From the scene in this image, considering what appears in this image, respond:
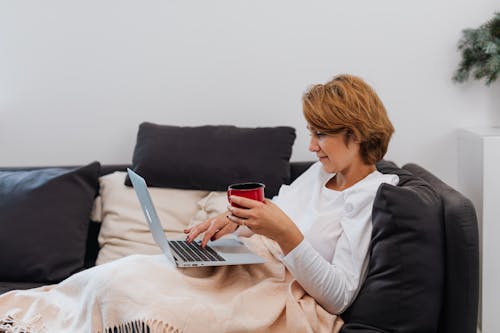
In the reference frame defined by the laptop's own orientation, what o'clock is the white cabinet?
The white cabinet is roughly at 11 o'clock from the laptop.

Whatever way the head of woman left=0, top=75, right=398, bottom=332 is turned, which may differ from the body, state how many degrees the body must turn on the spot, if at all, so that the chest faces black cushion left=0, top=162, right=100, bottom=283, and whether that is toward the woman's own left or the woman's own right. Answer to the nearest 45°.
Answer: approximately 45° to the woman's own right

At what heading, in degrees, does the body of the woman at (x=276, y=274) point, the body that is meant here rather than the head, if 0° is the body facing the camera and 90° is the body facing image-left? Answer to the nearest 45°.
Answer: approximately 90°

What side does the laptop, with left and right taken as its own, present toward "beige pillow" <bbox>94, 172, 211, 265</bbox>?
left

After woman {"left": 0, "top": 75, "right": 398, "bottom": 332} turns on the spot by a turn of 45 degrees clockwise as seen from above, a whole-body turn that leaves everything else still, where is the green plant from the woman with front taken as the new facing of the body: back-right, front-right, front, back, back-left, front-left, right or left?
right

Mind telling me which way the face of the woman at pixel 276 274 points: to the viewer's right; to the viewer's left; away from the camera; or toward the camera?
to the viewer's left

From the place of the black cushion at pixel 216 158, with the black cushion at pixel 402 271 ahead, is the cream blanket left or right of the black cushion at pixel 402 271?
right

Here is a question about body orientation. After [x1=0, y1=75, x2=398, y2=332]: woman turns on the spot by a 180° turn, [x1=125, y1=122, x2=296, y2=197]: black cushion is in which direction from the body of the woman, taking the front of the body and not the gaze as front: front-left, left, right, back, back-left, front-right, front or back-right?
left

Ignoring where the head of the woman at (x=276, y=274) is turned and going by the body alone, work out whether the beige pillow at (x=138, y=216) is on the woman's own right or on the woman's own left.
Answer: on the woman's own right

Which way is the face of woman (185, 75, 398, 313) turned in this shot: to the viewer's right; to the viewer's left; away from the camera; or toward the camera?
to the viewer's left

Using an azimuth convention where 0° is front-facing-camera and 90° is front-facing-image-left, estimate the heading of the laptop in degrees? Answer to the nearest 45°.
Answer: approximately 270°

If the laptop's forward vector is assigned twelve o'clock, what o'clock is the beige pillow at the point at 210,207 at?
The beige pillow is roughly at 9 o'clock from the laptop.
